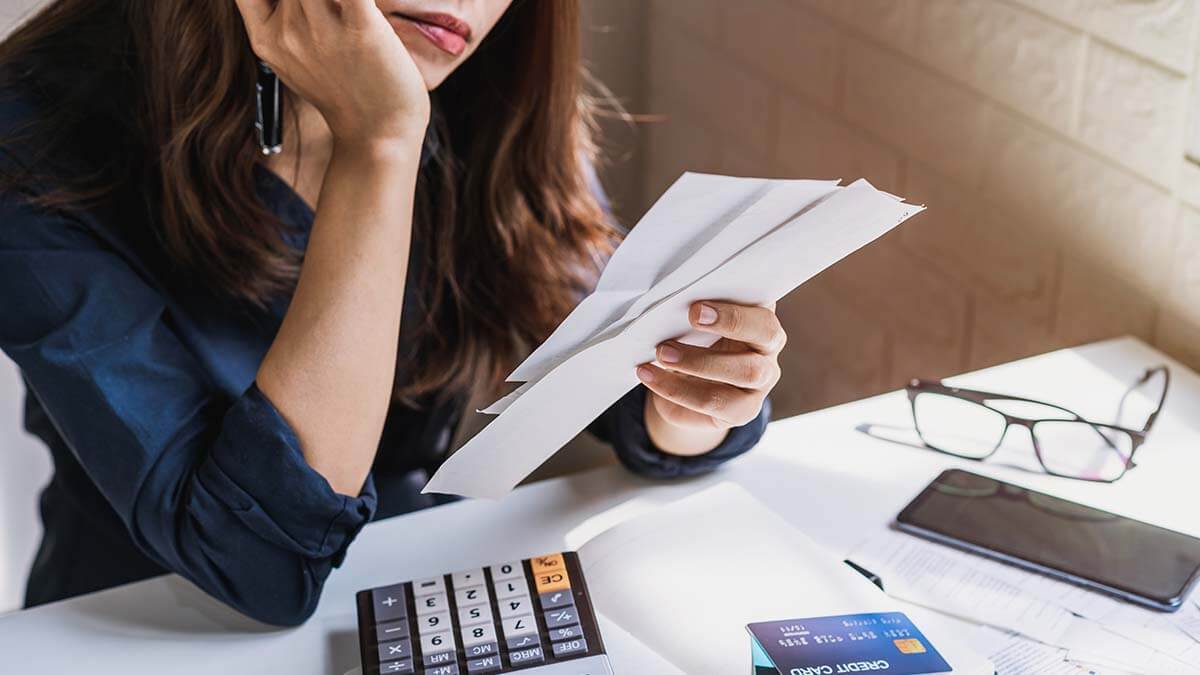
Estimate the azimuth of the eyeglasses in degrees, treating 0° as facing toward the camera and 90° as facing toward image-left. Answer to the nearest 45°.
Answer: approximately 45°

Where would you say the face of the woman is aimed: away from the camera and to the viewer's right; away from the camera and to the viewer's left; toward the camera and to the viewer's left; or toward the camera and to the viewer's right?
toward the camera and to the viewer's right

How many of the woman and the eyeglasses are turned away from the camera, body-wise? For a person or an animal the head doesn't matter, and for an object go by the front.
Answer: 0

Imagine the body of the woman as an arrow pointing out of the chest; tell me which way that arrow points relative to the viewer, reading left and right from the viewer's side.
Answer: facing the viewer and to the right of the viewer
